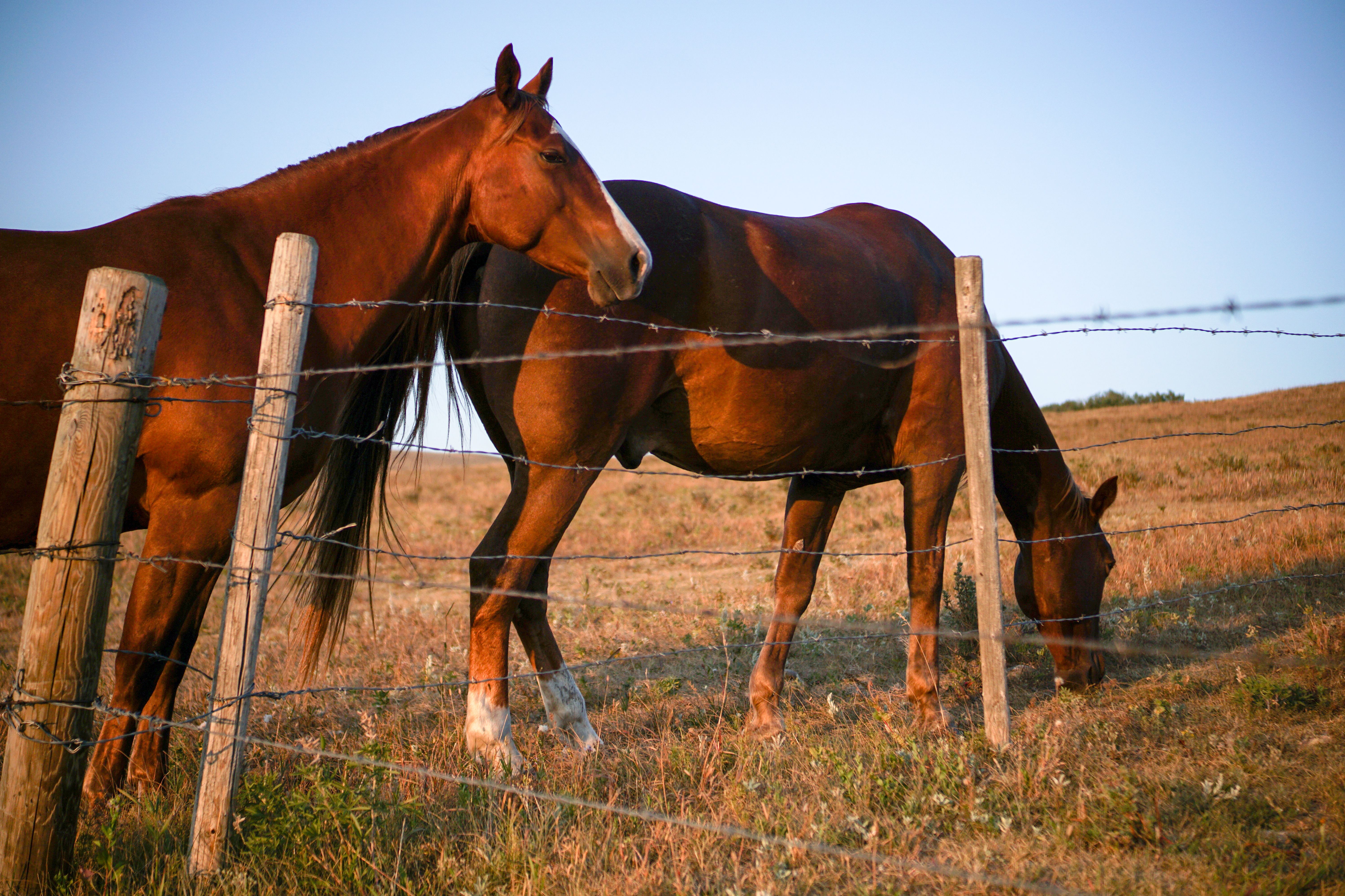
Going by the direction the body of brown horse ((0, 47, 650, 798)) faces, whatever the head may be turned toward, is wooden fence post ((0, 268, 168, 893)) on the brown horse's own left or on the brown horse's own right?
on the brown horse's own right

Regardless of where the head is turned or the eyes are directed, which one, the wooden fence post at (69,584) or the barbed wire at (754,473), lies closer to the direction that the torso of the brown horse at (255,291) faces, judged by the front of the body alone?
the barbed wire

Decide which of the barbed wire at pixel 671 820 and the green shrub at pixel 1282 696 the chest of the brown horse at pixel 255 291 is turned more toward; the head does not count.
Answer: the green shrub

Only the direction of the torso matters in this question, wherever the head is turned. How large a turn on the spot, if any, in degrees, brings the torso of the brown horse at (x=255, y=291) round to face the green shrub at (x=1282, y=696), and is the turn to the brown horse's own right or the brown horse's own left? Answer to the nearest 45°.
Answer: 0° — it already faces it

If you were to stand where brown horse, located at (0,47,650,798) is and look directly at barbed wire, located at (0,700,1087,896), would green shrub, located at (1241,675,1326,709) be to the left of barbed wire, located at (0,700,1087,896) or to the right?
left

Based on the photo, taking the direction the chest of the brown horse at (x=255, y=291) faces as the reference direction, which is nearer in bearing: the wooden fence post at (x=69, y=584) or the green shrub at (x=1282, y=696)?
the green shrub

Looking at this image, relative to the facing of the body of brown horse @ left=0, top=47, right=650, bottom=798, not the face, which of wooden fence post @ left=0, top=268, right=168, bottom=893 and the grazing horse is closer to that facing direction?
the grazing horse

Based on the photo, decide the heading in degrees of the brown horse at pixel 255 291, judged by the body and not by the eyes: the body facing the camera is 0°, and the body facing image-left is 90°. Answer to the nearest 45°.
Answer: approximately 270°

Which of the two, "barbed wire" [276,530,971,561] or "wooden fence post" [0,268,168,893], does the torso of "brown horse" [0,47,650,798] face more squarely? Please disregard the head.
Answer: the barbed wire
